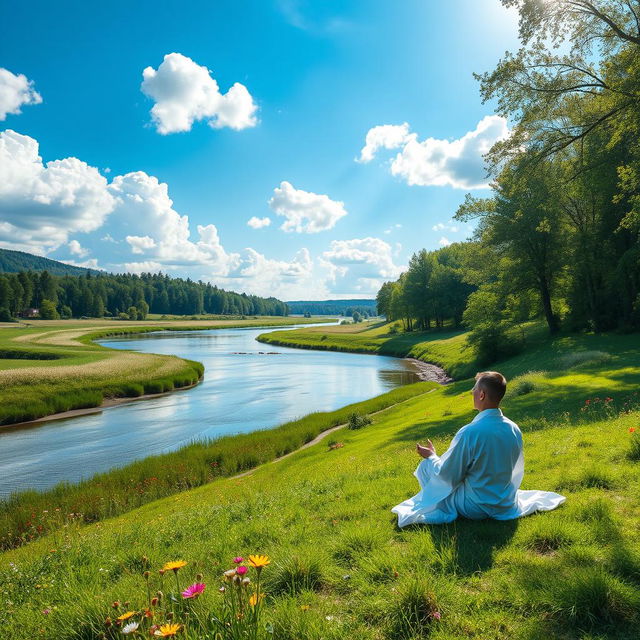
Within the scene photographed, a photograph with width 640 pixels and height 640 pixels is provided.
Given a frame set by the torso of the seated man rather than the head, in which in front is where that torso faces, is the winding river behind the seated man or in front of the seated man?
in front

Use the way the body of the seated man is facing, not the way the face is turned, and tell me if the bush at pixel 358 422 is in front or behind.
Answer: in front

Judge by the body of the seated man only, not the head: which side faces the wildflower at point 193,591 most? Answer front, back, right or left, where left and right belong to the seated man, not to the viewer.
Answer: left

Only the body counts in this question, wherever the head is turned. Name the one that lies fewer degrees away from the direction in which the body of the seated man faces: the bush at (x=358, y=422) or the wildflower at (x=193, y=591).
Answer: the bush

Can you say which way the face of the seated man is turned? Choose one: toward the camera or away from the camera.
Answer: away from the camera

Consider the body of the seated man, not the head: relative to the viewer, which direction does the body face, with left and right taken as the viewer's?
facing away from the viewer and to the left of the viewer

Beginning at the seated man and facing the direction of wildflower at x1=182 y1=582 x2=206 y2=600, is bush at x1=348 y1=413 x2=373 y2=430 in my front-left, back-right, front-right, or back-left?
back-right
